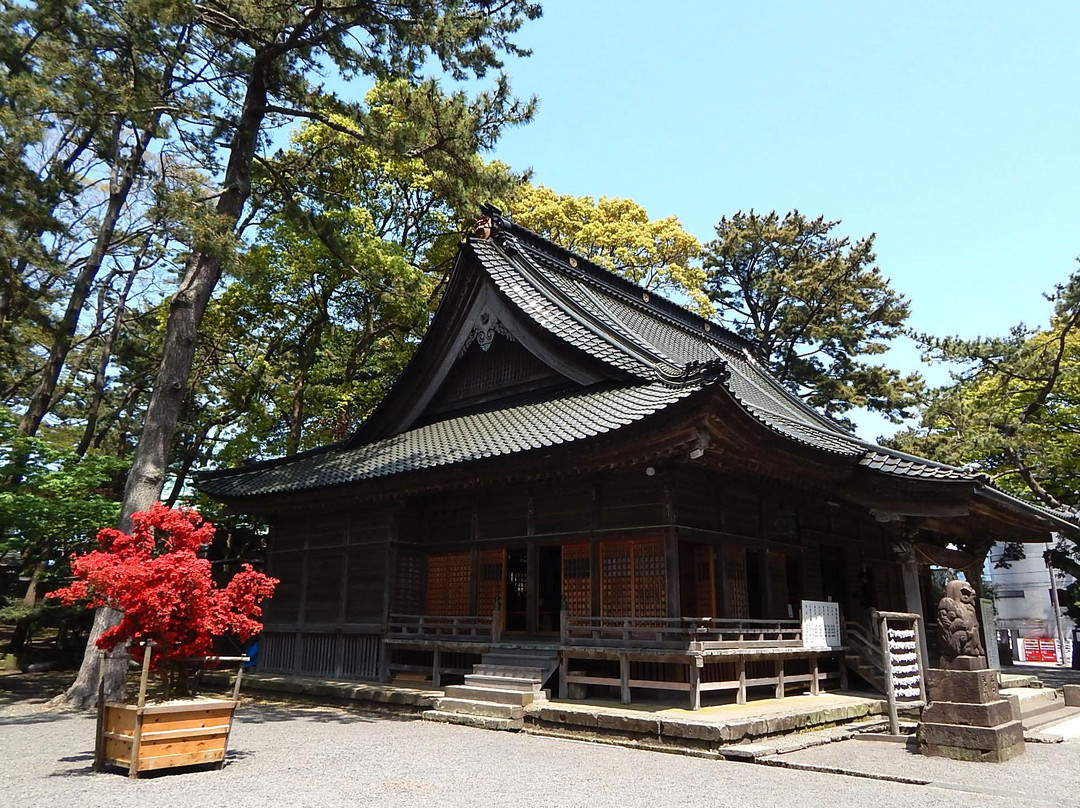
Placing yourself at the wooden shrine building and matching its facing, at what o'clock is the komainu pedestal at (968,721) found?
The komainu pedestal is roughly at 12 o'clock from the wooden shrine building.

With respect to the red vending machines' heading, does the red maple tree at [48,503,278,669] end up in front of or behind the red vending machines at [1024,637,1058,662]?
in front

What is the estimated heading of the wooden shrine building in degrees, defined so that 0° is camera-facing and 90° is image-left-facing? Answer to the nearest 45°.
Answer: approximately 315°

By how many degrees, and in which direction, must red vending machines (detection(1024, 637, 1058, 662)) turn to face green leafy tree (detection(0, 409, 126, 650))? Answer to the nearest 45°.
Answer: approximately 45° to its right

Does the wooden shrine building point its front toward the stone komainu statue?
yes

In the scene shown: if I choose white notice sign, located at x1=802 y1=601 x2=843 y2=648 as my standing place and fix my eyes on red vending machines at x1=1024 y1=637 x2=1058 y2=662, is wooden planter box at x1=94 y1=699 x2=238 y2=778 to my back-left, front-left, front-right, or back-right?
back-left

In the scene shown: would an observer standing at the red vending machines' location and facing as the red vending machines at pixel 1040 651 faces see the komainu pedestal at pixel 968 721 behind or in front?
in front

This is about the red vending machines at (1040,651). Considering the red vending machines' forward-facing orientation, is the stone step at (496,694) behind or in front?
in front

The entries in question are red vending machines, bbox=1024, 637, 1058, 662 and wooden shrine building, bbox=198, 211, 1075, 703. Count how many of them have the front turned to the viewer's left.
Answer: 0

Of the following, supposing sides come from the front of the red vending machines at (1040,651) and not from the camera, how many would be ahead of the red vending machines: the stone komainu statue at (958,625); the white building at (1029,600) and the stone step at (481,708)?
2

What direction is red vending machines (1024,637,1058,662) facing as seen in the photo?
toward the camera

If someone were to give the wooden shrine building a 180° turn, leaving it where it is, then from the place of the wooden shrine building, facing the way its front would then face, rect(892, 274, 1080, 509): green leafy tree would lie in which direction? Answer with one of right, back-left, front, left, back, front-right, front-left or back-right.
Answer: right

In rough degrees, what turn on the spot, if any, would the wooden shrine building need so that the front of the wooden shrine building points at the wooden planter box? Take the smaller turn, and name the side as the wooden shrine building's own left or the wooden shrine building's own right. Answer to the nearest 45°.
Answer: approximately 90° to the wooden shrine building's own right
